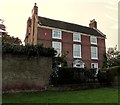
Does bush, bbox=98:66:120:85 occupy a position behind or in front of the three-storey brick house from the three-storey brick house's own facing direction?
in front

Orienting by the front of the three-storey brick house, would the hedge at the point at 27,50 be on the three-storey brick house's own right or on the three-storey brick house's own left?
on the three-storey brick house's own right

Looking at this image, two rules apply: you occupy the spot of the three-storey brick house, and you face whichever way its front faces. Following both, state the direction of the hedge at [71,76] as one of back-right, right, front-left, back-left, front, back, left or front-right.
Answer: front-right

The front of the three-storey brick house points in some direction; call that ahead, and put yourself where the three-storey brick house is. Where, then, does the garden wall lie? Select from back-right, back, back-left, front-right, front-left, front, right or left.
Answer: front-right

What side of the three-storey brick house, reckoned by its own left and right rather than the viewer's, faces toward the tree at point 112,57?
left

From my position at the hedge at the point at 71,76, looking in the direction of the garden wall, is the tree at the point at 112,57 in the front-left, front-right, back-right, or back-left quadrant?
back-right

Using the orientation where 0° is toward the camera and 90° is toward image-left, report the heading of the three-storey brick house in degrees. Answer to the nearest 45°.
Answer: approximately 315°
